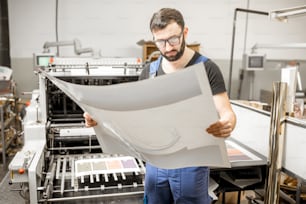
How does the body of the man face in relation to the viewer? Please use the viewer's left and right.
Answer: facing the viewer and to the left of the viewer

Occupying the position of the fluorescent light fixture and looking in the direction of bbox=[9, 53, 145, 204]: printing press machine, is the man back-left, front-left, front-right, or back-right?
front-left

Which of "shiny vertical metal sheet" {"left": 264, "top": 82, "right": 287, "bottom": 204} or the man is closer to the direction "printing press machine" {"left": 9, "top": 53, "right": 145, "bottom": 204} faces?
the man

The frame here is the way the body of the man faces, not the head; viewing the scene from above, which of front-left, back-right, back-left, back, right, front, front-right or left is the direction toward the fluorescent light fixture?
back

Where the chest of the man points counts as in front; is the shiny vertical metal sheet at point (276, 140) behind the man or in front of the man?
behind

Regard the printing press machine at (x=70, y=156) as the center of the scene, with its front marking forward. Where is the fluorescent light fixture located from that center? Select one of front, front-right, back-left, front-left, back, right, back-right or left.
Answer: left

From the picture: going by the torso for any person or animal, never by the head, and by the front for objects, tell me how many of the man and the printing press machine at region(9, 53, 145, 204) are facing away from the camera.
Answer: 0

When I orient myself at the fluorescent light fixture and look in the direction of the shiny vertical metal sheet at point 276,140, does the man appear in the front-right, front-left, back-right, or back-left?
front-right
